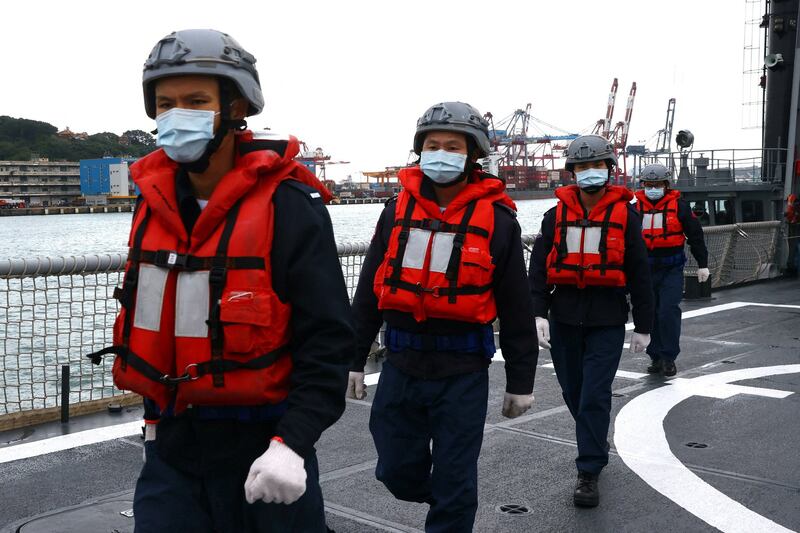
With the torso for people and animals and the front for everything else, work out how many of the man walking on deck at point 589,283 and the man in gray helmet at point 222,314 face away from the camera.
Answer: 0

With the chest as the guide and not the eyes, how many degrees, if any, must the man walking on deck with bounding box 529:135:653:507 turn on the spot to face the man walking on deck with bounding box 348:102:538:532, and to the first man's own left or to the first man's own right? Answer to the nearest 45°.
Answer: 0° — they already face them

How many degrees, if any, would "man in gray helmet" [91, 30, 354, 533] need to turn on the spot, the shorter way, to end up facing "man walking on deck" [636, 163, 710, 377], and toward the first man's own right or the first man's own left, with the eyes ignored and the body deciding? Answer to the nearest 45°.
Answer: approximately 180°

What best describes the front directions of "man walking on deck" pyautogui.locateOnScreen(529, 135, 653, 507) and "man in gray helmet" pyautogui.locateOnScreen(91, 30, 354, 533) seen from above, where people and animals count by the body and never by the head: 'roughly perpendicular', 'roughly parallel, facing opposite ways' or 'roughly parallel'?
roughly parallel

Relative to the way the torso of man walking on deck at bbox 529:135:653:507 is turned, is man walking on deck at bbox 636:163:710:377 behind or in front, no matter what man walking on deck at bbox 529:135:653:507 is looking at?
behind

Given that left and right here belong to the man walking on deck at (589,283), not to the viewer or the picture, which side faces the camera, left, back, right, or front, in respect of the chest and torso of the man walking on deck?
front

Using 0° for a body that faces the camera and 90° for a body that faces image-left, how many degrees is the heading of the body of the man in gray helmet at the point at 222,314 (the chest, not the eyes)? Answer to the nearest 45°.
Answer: approximately 45°

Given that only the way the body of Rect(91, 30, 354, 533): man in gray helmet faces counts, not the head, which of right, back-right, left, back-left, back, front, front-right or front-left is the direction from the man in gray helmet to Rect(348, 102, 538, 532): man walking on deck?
back

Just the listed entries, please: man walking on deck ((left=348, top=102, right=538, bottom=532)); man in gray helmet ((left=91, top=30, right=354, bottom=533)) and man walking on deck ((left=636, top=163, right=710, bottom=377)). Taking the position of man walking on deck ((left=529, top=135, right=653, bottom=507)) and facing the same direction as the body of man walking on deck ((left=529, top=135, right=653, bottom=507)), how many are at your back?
1

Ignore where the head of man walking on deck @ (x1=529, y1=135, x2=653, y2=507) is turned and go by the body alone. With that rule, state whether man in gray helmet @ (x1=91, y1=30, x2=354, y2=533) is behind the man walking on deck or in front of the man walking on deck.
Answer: in front

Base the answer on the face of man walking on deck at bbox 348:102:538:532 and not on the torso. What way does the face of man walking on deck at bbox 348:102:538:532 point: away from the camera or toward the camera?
toward the camera

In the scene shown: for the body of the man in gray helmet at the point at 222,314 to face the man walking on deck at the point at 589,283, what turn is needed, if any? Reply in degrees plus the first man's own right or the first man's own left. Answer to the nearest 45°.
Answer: approximately 180°
